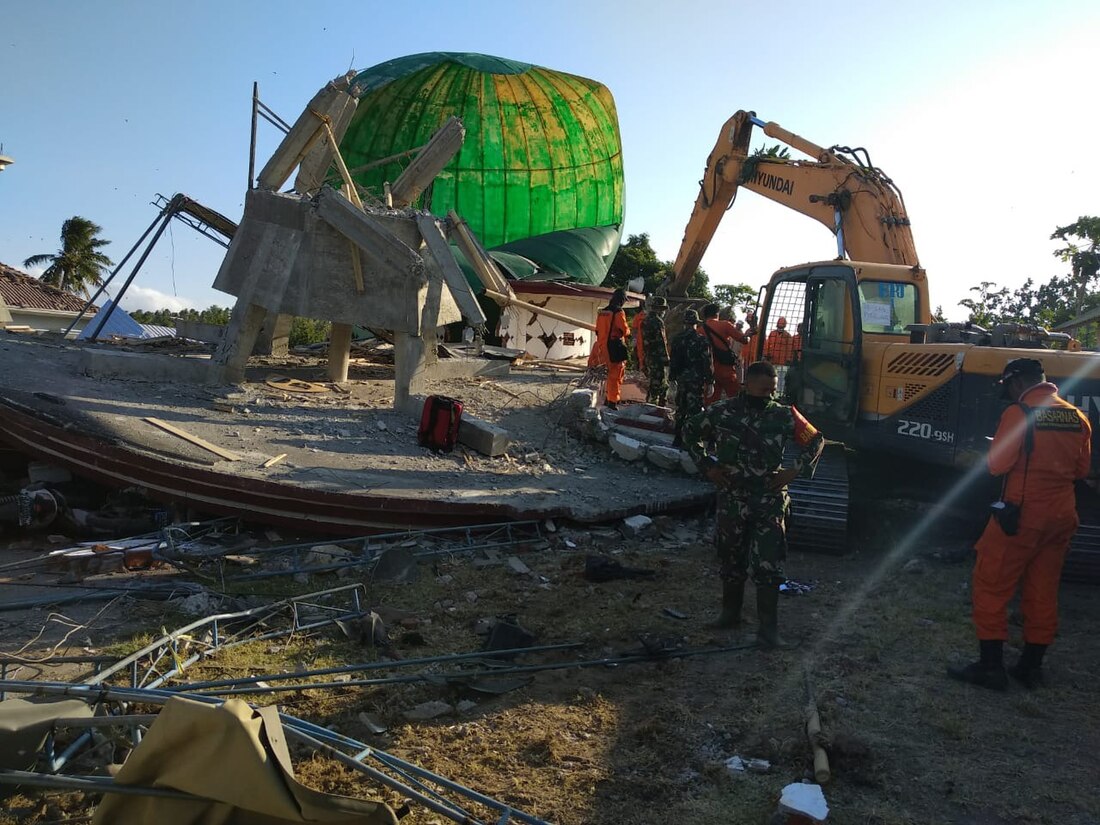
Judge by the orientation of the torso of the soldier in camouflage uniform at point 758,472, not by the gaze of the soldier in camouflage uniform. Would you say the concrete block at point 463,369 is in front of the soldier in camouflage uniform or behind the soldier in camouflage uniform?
behind

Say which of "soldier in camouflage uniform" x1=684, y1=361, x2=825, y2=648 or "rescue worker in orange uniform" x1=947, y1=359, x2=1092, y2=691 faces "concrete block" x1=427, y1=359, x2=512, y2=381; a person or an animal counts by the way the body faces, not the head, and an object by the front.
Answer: the rescue worker in orange uniform

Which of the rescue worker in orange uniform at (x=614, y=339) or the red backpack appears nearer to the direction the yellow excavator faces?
the rescue worker in orange uniform

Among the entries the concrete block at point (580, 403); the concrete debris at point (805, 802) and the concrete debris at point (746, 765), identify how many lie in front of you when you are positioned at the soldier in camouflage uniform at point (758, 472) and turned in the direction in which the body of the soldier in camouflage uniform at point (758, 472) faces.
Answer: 2

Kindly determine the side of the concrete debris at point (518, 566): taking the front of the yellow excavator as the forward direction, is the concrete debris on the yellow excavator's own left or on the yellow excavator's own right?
on the yellow excavator's own left

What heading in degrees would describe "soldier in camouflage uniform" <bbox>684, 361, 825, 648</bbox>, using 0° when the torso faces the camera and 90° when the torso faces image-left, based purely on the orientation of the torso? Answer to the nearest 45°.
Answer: approximately 0°

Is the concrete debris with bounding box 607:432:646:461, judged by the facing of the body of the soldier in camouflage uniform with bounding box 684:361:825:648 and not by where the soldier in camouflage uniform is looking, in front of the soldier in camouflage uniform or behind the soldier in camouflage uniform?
behind

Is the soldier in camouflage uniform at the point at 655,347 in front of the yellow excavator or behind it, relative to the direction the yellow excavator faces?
in front

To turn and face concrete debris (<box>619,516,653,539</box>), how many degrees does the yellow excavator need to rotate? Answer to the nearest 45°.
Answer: approximately 45° to its left

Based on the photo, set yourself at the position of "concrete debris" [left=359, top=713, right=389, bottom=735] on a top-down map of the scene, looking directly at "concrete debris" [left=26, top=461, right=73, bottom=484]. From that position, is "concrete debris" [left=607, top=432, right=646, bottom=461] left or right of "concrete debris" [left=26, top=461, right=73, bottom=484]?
right

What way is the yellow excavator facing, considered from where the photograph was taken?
facing away from the viewer and to the left of the viewer

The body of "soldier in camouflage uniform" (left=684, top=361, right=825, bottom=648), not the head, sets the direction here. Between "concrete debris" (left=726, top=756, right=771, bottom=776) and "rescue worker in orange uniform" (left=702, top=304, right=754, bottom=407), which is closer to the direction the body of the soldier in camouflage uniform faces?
the concrete debris

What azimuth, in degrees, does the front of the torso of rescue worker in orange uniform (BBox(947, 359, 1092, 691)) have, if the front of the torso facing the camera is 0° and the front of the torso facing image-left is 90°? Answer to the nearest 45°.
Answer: approximately 135°
